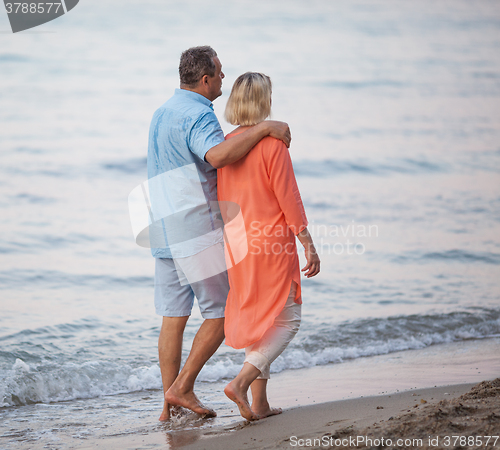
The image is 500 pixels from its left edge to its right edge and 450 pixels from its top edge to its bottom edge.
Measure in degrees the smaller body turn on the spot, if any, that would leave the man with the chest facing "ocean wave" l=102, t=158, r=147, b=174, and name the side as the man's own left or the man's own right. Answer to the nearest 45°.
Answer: approximately 45° to the man's own left

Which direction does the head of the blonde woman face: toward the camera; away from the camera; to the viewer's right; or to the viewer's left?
away from the camera

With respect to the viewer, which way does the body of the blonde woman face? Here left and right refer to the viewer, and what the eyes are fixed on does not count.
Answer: facing away from the viewer and to the right of the viewer

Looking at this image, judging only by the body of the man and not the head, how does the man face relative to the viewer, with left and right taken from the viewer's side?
facing away from the viewer and to the right of the viewer
